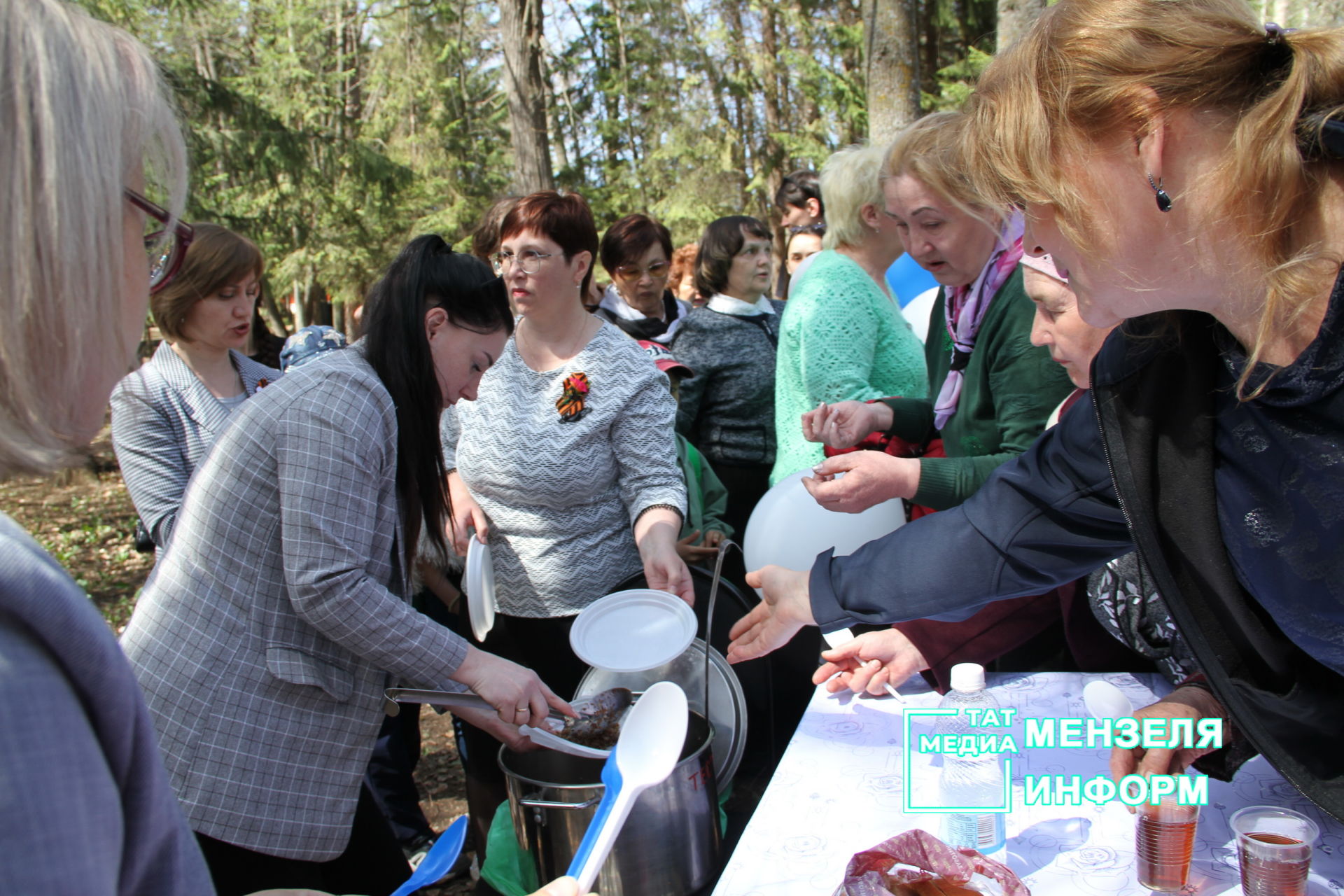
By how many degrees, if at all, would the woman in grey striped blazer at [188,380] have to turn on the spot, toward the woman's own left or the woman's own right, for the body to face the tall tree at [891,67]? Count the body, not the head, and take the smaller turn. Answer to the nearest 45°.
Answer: approximately 90° to the woman's own left

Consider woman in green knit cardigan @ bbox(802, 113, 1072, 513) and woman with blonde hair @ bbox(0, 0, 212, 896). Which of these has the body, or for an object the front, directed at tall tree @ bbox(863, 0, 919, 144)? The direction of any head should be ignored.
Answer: the woman with blonde hair

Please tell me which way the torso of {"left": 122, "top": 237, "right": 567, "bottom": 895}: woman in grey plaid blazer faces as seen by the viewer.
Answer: to the viewer's right

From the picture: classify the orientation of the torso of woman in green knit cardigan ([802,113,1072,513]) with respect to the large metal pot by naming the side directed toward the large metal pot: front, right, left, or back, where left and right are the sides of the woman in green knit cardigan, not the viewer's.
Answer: front

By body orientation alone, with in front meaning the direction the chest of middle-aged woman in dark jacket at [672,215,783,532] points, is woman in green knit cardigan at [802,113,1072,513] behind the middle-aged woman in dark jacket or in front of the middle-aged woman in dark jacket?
in front

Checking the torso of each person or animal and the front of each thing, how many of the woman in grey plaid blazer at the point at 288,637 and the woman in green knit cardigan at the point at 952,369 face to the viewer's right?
1

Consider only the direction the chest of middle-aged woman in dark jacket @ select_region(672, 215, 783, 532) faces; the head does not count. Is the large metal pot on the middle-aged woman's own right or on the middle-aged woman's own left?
on the middle-aged woman's own right

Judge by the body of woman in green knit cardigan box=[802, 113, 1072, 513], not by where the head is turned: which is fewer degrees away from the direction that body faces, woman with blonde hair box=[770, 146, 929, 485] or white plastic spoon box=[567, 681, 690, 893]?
the white plastic spoon

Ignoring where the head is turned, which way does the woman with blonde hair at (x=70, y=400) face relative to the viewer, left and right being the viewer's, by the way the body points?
facing away from the viewer and to the right of the viewer
